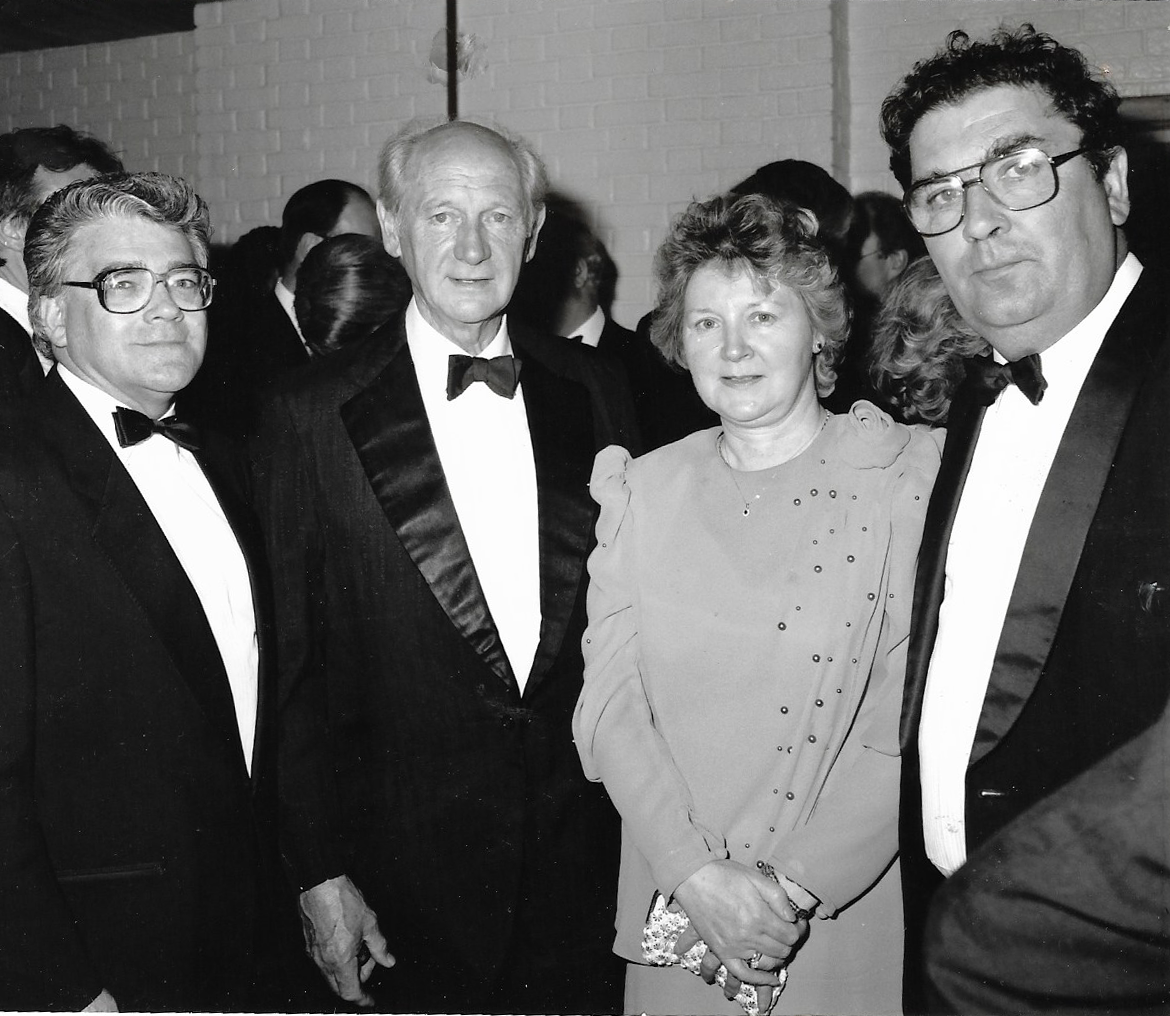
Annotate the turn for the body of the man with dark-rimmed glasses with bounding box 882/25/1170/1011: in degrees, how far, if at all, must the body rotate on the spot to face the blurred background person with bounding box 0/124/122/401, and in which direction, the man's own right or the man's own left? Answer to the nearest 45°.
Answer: approximately 45° to the man's own right

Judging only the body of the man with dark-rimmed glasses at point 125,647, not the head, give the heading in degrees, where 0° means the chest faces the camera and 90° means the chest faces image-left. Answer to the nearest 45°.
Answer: approximately 315°

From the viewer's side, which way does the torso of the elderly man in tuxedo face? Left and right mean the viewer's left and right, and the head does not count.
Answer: facing the viewer and to the right of the viewer

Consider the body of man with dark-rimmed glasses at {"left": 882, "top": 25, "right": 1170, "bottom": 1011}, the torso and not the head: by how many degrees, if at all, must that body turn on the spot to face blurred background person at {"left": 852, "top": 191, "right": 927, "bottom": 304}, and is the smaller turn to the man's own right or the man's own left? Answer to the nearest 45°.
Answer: approximately 135° to the man's own right

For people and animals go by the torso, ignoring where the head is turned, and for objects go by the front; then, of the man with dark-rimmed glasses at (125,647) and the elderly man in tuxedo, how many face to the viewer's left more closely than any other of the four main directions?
0

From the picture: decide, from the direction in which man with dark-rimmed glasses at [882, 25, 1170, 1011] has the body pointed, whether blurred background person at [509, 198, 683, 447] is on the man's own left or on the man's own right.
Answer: on the man's own right

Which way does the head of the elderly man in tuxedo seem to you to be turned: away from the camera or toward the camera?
toward the camera

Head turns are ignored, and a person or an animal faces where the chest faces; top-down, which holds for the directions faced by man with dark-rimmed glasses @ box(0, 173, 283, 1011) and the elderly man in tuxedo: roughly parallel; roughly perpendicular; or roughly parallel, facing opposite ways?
roughly parallel

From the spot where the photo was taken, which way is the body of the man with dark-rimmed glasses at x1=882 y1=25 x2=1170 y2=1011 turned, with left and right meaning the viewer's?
facing the viewer and to the left of the viewer

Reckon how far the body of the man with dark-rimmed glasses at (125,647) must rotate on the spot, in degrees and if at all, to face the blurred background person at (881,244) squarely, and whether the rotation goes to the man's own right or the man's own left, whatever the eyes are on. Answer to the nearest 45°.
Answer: approximately 90° to the man's own left

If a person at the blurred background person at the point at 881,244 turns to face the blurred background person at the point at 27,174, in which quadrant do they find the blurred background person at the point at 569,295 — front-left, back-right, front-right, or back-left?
front-right

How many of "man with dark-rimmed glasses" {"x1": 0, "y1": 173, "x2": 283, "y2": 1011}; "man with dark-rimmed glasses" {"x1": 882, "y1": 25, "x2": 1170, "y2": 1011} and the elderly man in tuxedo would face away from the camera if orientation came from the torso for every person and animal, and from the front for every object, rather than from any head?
0
